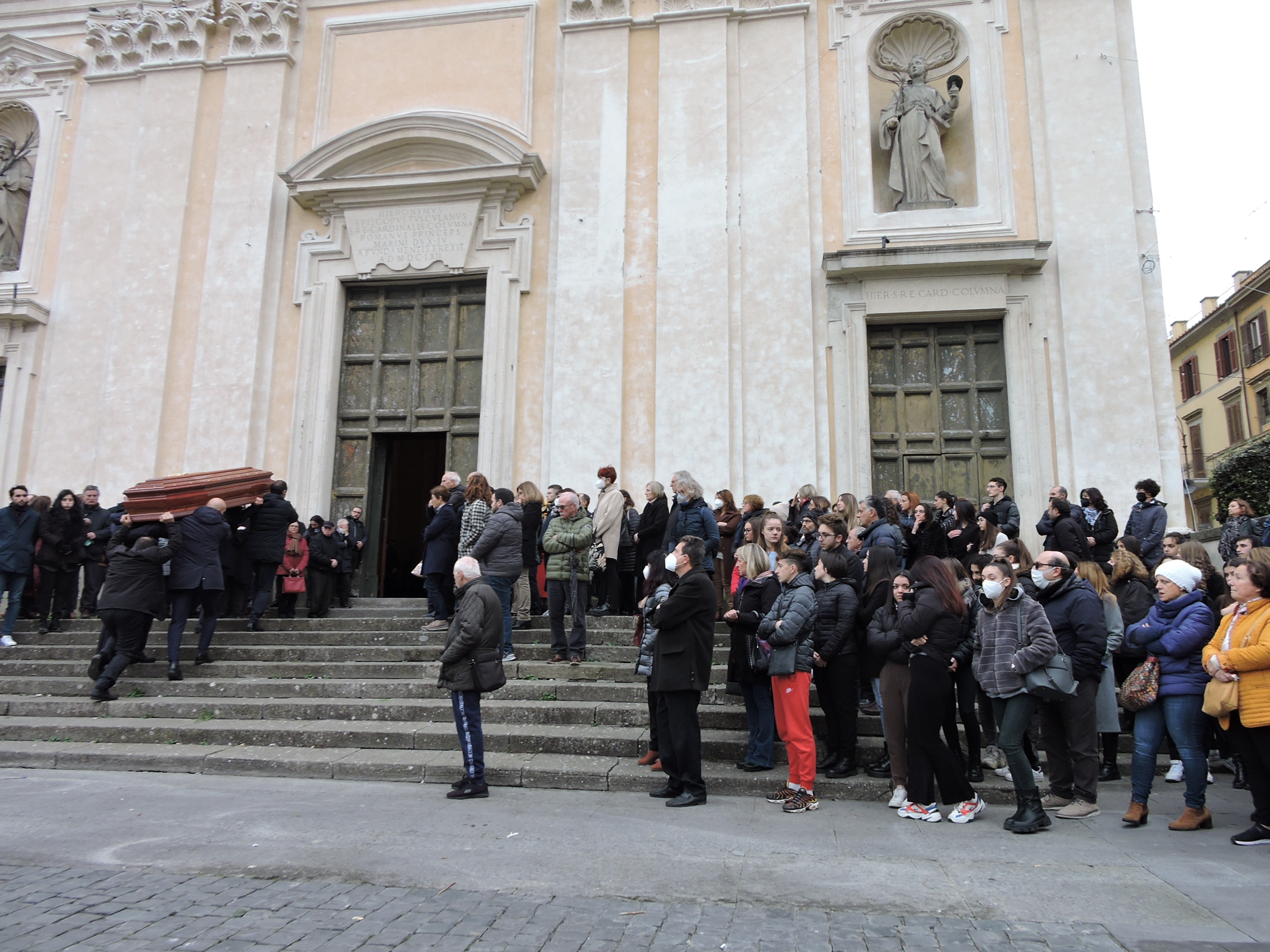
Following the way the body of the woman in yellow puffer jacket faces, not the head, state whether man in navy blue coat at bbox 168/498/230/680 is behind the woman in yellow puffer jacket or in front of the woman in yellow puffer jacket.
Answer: in front

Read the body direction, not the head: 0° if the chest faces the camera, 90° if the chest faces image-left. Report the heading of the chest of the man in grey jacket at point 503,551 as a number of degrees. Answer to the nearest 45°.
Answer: approximately 135°

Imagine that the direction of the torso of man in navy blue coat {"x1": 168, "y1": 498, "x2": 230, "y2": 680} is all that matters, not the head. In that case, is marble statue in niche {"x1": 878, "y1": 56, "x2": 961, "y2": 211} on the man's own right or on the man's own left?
on the man's own right

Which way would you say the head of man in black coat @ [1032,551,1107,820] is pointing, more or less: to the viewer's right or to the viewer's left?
to the viewer's left
